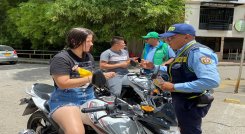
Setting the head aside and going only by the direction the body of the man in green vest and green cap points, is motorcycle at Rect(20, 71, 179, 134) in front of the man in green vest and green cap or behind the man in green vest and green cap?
in front

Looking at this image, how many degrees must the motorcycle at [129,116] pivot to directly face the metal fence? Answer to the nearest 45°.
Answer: approximately 90° to its left

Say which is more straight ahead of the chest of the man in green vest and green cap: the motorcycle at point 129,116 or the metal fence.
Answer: the motorcycle

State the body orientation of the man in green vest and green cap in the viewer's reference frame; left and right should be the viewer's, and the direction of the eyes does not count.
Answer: facing the viewer and to the left of the viewer

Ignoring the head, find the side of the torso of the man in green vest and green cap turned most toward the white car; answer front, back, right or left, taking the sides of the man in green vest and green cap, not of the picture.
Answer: right

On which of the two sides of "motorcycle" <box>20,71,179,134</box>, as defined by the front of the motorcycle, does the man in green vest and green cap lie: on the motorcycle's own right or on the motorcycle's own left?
on the motorcycle's own left

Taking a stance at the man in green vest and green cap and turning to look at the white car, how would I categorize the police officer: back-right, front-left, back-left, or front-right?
back-left

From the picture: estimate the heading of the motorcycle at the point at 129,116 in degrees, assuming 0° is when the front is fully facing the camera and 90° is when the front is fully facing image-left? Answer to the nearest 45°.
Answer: approximately 270°

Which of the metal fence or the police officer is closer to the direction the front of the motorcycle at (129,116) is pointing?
the police officer

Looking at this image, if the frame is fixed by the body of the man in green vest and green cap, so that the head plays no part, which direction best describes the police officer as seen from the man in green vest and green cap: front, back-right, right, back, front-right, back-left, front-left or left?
front-left

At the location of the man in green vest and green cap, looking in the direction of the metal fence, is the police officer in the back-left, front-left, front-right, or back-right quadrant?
back-left

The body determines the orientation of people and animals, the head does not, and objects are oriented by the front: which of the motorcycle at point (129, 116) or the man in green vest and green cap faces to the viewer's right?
the motorcycle

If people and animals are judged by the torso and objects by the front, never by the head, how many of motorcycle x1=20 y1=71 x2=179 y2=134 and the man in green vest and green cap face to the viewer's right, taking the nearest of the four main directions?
1

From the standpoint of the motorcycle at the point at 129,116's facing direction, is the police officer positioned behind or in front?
in front
